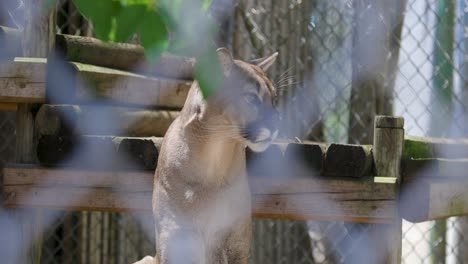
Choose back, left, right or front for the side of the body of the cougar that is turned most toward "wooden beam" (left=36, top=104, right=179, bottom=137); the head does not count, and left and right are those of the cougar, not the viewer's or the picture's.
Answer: back

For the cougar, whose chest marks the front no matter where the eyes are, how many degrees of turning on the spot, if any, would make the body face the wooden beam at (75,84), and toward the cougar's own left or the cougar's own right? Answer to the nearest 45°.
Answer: approximately 180°

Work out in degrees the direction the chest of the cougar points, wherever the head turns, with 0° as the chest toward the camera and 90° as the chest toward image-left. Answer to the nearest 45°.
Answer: approximately 315°
